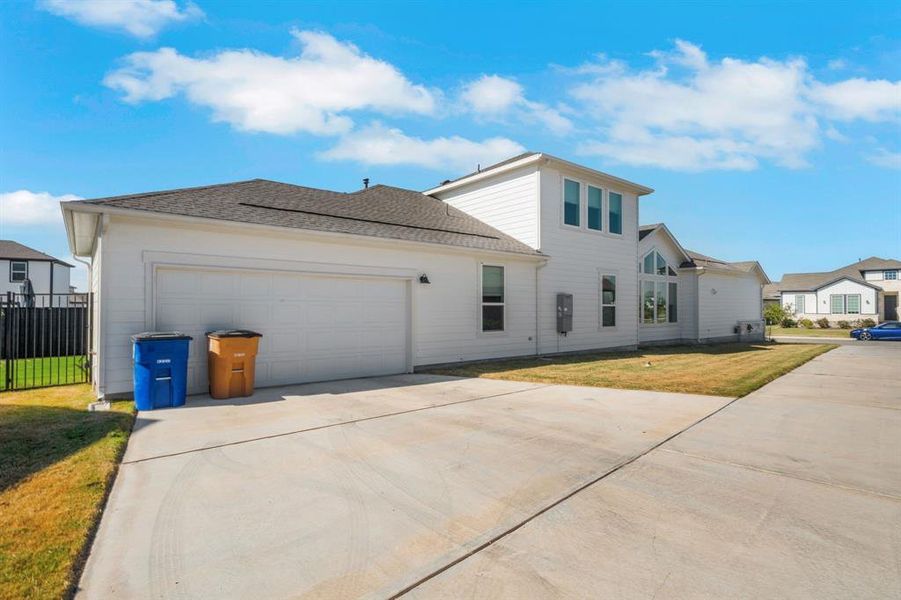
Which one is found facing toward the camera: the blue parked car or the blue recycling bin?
the blue recycling bin

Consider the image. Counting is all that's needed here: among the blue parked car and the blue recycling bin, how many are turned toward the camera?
1

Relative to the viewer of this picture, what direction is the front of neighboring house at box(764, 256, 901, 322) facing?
facing the viewer

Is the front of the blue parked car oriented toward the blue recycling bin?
no

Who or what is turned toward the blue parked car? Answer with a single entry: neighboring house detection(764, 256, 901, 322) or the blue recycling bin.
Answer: the neighboring house

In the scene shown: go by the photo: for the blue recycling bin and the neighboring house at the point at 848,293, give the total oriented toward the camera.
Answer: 2

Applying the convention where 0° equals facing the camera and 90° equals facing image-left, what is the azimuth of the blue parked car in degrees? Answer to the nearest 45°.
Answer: approximately 90°

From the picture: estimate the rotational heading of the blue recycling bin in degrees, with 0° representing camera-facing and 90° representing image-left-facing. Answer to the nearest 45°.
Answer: approximately 0°

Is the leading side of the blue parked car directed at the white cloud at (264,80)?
no

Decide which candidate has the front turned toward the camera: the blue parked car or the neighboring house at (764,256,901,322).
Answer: the neighboring house
